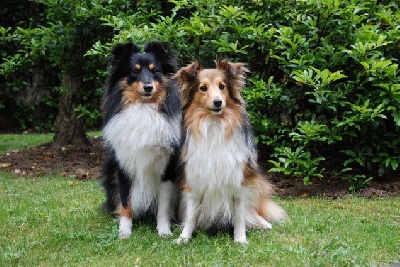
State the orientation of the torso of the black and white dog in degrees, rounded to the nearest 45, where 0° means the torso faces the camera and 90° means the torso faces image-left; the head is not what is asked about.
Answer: approximately 0°

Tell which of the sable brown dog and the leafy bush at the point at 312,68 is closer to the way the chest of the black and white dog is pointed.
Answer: the sable brown dog

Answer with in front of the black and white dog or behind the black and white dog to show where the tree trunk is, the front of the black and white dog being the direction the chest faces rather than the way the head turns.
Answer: behind

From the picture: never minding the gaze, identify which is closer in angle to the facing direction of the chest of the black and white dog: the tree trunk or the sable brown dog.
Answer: the sable brown dog

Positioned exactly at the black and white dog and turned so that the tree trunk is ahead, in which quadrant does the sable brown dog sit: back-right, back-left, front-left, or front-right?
back-right
